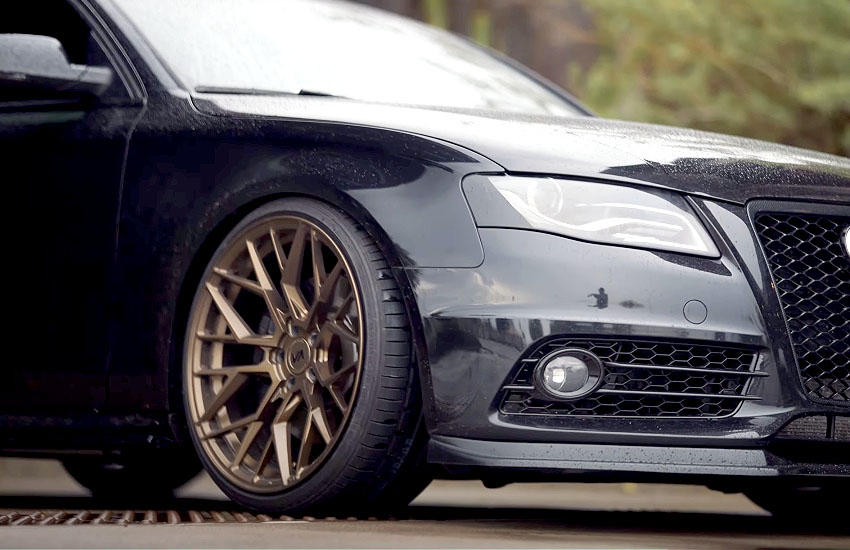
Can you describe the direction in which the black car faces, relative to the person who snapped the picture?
facing the viewer and to the right of the viewer
